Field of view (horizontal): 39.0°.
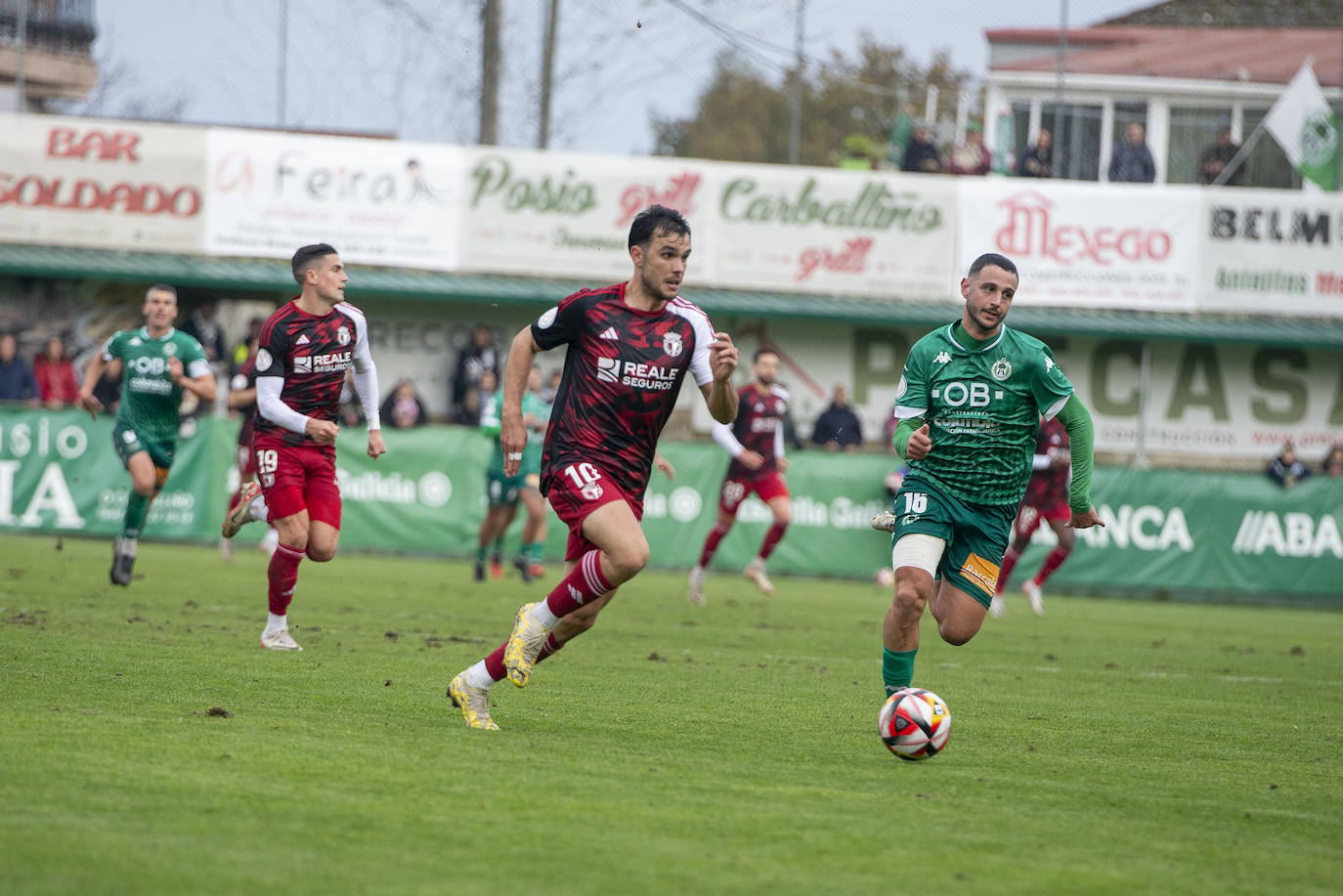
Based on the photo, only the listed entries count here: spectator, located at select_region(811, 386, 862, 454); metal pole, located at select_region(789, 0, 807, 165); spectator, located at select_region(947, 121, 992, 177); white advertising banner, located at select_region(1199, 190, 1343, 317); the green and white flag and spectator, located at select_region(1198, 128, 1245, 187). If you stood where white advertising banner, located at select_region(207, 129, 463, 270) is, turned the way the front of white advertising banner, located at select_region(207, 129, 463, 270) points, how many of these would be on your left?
6

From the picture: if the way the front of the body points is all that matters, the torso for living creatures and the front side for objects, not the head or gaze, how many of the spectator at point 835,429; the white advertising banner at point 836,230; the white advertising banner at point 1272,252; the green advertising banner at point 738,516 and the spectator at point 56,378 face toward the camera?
5

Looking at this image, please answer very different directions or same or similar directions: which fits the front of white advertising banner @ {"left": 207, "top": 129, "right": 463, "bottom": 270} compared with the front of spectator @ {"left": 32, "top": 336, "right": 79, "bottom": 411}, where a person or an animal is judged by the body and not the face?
same or similar directions

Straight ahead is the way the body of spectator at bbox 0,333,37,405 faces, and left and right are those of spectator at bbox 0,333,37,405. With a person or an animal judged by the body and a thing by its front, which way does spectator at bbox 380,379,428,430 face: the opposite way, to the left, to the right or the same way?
the same way

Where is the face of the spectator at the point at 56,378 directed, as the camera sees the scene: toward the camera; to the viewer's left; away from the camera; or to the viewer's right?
toward the camera

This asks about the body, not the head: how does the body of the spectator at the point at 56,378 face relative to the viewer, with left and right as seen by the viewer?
facing the viewer

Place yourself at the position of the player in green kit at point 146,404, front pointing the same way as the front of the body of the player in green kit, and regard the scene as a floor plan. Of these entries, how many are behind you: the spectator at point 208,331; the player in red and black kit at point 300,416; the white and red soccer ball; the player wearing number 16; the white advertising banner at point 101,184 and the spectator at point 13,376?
3

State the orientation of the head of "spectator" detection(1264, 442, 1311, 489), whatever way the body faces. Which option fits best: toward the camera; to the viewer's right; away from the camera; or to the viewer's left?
toward the camera

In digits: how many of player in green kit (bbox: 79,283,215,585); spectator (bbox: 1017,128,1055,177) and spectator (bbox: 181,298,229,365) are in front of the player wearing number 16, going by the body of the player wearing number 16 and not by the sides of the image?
0

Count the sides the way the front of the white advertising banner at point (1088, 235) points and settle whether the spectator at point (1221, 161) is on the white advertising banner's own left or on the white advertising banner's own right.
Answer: on the white advertising banner's own left

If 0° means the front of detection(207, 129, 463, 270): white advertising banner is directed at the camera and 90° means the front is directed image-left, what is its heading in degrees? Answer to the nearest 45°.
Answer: approximately 0°

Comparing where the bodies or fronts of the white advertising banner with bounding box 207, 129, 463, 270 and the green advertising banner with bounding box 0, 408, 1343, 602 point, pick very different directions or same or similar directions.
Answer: same or similar directions

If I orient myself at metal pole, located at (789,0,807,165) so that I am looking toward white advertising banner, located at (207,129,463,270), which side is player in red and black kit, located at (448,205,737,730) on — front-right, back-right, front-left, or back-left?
front-left

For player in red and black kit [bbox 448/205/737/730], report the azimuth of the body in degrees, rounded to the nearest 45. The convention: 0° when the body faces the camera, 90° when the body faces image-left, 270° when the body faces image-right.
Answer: approximately 315°

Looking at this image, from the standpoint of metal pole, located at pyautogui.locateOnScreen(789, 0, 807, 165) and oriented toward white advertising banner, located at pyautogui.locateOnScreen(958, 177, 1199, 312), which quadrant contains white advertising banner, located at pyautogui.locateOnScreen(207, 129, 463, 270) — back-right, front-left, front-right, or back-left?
back-right

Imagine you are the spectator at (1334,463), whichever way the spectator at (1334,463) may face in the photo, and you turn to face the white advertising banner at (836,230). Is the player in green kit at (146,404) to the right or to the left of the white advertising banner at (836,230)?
left

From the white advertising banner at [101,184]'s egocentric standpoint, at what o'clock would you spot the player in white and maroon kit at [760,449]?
The player in white and maroon kit is roughly at 11 o'clock from the white advertising banner.

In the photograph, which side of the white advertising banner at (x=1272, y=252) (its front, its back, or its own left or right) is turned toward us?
front

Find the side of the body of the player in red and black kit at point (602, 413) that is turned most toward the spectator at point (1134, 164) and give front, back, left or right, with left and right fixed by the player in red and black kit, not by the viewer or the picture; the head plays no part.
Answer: left

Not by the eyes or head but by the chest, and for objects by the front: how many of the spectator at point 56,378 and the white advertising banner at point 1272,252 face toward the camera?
2

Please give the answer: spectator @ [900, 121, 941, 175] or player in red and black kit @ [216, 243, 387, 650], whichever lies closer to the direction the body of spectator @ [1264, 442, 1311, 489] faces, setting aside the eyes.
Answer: the player in red and black kit
